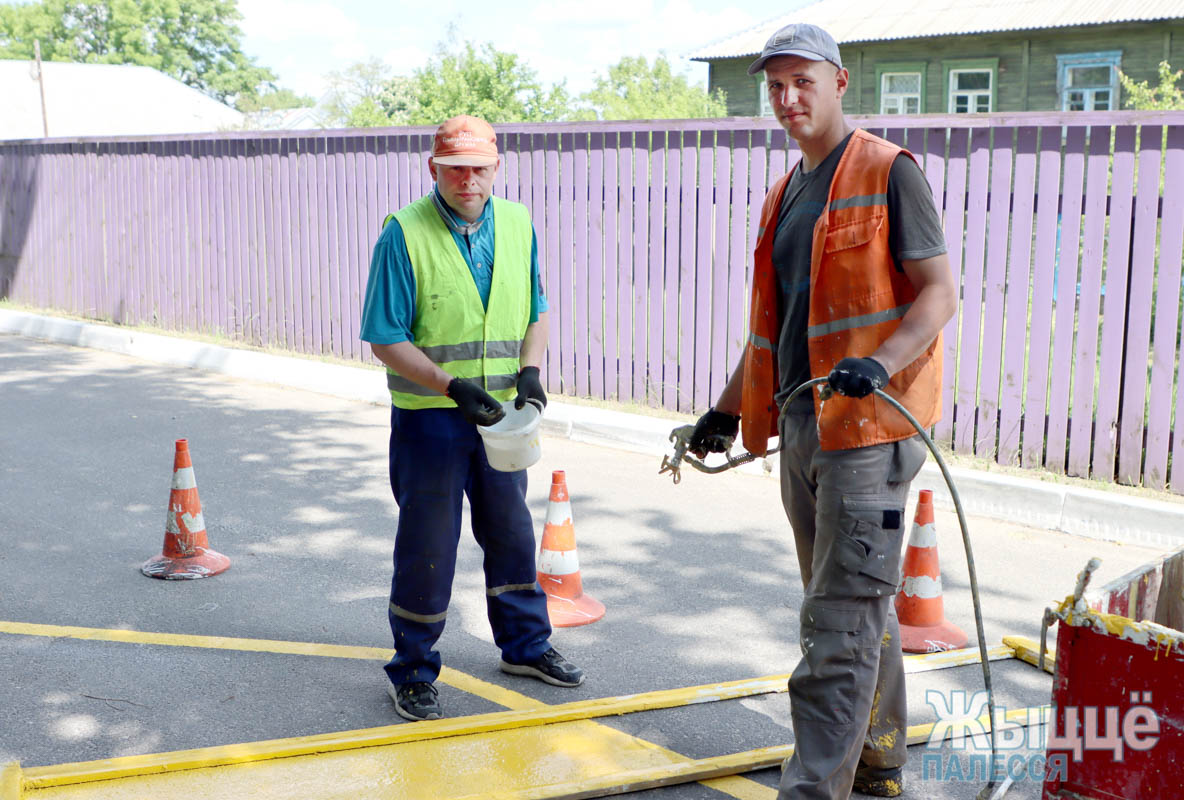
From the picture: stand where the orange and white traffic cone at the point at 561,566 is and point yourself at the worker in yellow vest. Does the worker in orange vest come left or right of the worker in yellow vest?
left

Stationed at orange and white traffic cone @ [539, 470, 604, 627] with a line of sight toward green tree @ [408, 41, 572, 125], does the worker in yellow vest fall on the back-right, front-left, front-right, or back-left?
back-left

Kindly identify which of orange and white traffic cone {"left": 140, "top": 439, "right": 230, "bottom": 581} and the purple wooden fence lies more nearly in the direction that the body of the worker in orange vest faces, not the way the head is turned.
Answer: the orange and white traffic cone

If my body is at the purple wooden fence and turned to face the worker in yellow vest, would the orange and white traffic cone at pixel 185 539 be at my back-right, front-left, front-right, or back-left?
front-right

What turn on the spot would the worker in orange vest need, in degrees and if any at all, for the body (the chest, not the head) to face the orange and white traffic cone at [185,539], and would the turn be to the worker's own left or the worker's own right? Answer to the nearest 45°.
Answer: approximately 90° to the worker's own right

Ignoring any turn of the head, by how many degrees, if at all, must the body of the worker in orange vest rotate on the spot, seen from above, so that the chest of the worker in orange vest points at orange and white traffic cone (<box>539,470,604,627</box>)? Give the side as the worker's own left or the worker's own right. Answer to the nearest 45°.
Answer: approximately 90° to the worker's own right

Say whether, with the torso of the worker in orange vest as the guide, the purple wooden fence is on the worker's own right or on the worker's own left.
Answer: on the worker's own right

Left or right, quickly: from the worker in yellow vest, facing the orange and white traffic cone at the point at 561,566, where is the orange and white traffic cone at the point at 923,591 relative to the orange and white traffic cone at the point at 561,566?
right

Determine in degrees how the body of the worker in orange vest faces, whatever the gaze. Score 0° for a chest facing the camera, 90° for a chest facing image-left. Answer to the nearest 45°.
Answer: approximately 45°

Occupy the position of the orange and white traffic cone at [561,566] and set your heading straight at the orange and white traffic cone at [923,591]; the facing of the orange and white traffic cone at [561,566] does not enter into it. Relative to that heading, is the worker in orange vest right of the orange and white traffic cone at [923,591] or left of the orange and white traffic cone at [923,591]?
right

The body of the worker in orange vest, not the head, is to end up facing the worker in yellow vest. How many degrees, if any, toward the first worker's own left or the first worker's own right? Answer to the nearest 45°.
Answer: approximately 90° to the first worker's own right

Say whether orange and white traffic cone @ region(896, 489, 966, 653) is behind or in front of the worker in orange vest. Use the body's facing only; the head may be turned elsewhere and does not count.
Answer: behind
